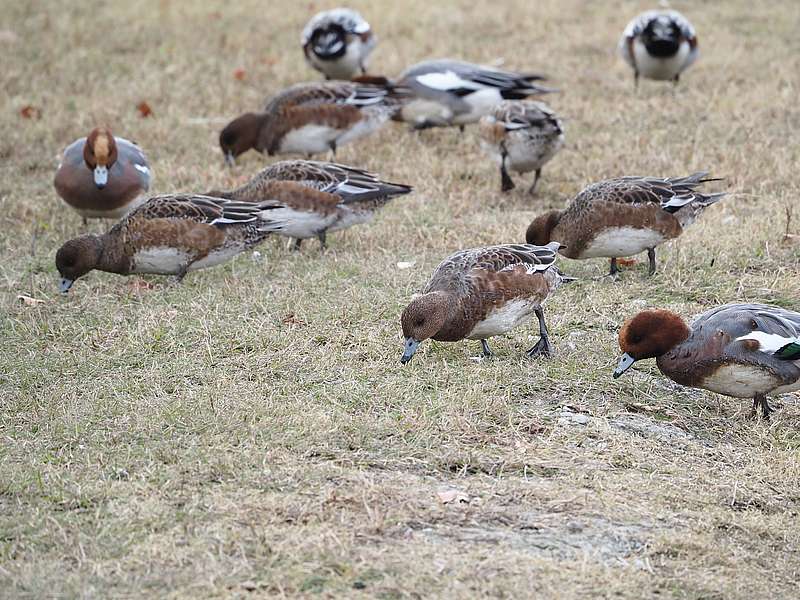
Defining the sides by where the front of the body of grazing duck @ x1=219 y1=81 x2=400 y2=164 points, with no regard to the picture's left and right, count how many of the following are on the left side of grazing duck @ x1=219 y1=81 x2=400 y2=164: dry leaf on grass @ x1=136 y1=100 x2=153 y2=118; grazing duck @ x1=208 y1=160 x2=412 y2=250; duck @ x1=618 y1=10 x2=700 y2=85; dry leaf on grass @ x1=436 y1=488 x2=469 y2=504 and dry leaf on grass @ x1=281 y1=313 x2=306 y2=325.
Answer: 3

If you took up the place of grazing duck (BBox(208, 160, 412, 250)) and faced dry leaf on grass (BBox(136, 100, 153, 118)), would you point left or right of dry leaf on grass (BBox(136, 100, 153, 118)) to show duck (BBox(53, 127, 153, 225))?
left

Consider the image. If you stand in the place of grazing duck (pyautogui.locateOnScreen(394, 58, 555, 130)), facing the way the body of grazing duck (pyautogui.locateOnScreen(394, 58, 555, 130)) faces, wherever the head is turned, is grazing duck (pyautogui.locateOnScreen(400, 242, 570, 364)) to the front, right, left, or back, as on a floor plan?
left

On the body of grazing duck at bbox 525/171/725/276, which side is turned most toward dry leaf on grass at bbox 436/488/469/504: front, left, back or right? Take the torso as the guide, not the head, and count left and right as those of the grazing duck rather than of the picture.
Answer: left

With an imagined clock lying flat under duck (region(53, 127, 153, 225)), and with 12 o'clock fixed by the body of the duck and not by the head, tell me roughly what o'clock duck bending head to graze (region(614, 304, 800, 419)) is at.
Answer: The duck bending head to graze is roughly at 11 o'clock from the duck.

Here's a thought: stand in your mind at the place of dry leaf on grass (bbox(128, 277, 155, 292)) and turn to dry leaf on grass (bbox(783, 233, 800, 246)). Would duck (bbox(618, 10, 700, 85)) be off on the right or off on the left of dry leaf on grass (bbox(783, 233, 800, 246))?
left

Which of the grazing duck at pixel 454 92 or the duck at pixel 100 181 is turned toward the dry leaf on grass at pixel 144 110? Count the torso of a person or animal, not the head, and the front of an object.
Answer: the grazing duck

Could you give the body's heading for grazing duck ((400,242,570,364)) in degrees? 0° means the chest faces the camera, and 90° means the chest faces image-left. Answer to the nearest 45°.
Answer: approximately 45°

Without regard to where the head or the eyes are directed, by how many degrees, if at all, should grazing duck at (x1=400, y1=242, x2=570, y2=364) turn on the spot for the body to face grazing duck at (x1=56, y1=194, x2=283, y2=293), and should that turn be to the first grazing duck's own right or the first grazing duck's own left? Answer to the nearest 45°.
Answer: approximately 90° to the first grazing duck's own right

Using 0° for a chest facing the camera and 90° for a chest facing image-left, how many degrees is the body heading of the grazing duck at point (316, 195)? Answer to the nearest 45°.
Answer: approximately 90°

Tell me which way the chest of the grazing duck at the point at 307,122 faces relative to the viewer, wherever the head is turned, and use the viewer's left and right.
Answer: facing to the left of the viewer

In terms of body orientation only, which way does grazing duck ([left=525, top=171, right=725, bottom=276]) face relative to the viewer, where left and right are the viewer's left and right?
facing to the left of the viewer

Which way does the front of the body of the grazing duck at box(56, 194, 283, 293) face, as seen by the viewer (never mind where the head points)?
to the viewer's left

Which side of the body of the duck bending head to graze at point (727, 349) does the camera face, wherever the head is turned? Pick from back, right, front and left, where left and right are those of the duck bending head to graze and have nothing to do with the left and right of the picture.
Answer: left

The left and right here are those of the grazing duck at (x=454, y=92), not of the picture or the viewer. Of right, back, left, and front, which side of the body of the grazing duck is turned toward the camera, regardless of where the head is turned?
left

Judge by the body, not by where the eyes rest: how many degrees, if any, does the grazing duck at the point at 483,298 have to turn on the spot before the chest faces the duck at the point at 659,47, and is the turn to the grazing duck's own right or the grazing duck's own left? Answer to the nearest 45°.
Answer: approximately 135° to the grazing duck's own right
